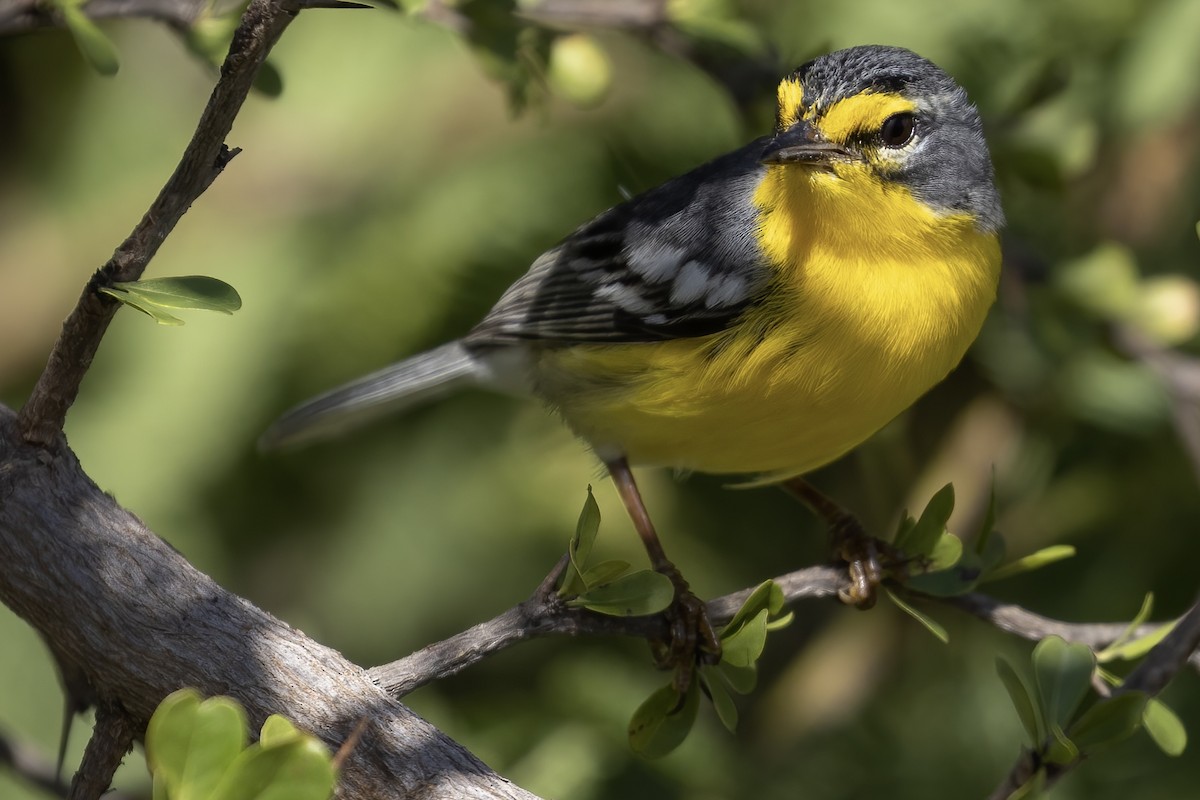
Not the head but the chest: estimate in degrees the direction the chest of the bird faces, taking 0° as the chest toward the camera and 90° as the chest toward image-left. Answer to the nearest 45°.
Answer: approximately 315°

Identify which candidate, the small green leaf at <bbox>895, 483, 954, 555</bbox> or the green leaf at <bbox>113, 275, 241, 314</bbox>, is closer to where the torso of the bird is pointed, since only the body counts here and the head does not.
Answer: the small green leaf

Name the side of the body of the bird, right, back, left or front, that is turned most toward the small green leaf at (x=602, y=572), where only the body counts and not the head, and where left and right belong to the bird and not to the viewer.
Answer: right

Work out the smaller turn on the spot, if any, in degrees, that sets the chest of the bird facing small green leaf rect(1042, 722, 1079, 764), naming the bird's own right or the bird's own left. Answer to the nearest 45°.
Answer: approximately 45° to the bird's own left
